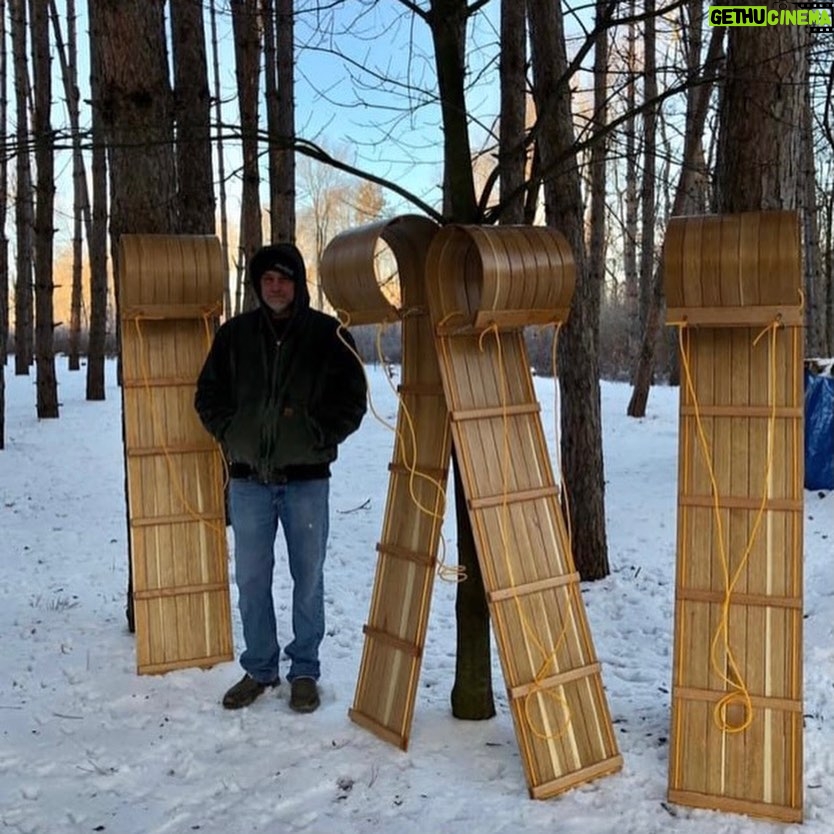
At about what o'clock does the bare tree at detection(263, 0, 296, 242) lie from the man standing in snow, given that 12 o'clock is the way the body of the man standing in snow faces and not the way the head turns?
The bare tree is roughly at 6 o'clock from the man standing in snow.

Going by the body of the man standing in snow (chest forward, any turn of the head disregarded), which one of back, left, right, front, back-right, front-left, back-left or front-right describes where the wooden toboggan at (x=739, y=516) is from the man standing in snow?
front-left

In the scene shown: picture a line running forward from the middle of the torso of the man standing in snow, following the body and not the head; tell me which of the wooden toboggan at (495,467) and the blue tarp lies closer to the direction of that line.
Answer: the wooden toboggan

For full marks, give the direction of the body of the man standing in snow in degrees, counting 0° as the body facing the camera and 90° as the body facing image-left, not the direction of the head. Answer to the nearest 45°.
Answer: approximately 0°

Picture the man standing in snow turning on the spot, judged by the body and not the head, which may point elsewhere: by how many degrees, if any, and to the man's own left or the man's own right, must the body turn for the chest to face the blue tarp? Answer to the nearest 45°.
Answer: approximately 135° to the man's own left

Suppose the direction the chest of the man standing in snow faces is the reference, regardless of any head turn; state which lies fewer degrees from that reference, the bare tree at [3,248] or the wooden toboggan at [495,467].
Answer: the wooden toboggan

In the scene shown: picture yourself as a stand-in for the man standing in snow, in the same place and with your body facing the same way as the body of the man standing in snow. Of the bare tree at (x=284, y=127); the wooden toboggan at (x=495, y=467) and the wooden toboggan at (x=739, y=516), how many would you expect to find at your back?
1

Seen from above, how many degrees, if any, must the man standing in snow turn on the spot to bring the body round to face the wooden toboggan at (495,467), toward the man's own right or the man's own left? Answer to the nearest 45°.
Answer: approximately 45° to the man's own left

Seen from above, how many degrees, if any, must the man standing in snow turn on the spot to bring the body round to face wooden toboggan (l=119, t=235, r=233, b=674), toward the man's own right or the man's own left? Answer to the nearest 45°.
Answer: approximately 135° to the man's own right
